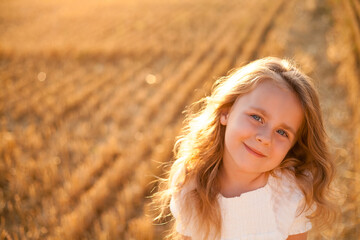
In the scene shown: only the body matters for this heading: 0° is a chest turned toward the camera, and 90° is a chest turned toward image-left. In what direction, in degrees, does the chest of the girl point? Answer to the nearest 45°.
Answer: approximately 0°
